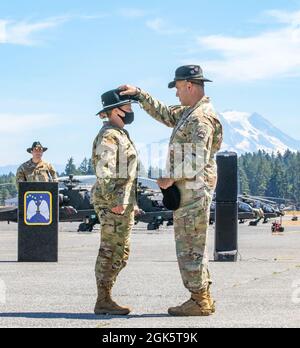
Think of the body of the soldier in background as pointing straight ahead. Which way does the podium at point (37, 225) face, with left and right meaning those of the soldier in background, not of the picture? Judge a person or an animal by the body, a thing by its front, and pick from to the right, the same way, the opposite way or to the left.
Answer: the same way

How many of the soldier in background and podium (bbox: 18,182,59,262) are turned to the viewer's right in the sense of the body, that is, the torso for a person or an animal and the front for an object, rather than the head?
0

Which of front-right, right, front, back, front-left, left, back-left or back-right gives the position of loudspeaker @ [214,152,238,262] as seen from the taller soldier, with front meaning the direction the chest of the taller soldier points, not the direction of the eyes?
right

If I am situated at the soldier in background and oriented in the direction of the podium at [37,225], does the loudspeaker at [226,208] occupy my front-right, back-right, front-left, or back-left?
front-left

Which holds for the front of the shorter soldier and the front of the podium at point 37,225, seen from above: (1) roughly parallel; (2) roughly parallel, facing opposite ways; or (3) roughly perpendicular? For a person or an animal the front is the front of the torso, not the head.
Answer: roughly perpendicular

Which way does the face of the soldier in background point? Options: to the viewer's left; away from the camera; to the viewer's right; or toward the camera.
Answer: toward the camera

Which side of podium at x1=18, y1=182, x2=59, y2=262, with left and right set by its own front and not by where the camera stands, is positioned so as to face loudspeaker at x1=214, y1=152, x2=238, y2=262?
left

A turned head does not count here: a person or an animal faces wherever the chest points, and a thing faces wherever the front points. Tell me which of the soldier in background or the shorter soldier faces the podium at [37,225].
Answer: the soldier in background

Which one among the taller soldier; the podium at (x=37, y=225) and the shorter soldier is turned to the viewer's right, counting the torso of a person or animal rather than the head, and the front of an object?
the shorter soldier

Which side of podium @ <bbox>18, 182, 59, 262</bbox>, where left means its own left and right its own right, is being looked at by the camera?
front

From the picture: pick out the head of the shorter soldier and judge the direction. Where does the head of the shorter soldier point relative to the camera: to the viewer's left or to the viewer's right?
to the viewer's right

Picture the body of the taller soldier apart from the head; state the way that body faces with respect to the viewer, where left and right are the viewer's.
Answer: facing to the left of the viewer

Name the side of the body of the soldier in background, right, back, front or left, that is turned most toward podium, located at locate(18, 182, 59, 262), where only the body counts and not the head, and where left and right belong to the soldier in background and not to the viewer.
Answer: front

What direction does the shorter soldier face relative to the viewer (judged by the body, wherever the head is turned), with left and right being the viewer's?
facing to the right of the viewer

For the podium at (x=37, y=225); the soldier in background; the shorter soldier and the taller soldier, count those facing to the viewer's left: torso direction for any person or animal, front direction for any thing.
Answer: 1

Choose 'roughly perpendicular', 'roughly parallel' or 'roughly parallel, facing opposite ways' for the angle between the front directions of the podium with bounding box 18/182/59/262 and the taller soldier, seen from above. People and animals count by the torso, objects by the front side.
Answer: roughly perpendicular

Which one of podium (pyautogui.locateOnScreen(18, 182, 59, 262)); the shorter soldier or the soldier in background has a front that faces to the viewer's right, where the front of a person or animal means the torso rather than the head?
the shorter soldier

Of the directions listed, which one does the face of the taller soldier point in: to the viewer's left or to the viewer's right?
to the viewer's left

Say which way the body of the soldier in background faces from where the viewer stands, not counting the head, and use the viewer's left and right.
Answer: facing the viewer
